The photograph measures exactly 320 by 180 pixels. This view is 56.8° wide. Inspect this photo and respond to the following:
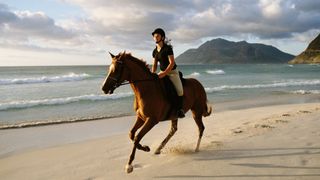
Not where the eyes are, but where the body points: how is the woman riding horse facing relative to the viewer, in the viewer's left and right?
facing the viewer and to the left of the viewer
